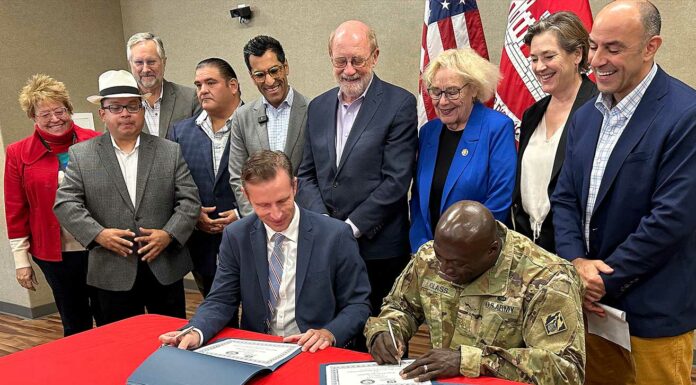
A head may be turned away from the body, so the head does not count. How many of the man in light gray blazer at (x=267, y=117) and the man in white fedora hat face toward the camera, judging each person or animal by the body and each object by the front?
2

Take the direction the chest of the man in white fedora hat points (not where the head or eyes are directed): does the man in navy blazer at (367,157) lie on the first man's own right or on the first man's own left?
on the first man's own left

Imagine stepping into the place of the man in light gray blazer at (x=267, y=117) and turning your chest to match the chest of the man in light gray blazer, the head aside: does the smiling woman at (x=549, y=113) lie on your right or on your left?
on your left

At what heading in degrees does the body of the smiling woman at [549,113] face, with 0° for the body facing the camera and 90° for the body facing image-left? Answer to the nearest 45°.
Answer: approximately 45°

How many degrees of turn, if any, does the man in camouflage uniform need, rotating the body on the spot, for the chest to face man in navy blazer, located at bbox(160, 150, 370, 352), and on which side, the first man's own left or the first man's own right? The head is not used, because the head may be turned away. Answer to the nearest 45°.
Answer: approximately 90° to the first man's own right

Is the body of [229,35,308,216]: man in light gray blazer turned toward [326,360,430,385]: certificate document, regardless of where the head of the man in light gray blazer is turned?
yes

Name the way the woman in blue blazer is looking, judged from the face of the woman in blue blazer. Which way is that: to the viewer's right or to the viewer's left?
to the viewer's left

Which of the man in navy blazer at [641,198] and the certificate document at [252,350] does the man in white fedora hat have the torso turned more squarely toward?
the certificate document

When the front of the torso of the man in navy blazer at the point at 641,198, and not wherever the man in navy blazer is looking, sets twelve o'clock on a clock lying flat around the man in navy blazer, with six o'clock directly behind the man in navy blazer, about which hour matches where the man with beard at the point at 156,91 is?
The man with beard is roughly at 2 o'clock from the man in navy blazer.

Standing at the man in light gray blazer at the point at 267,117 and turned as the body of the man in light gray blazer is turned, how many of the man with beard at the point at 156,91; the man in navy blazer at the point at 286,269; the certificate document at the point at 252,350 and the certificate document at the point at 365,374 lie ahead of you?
3

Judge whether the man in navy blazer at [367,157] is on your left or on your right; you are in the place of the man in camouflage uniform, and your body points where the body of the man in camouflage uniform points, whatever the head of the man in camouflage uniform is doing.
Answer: on your right

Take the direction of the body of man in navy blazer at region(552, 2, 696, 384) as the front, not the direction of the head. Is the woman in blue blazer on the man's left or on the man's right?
on the man's right

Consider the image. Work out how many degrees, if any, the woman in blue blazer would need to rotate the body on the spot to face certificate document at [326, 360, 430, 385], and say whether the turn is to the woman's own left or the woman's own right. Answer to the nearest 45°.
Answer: approximately 45° to the woman's own left

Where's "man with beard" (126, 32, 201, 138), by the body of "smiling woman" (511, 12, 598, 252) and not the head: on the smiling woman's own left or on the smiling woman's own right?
on the smiling woman's own right
